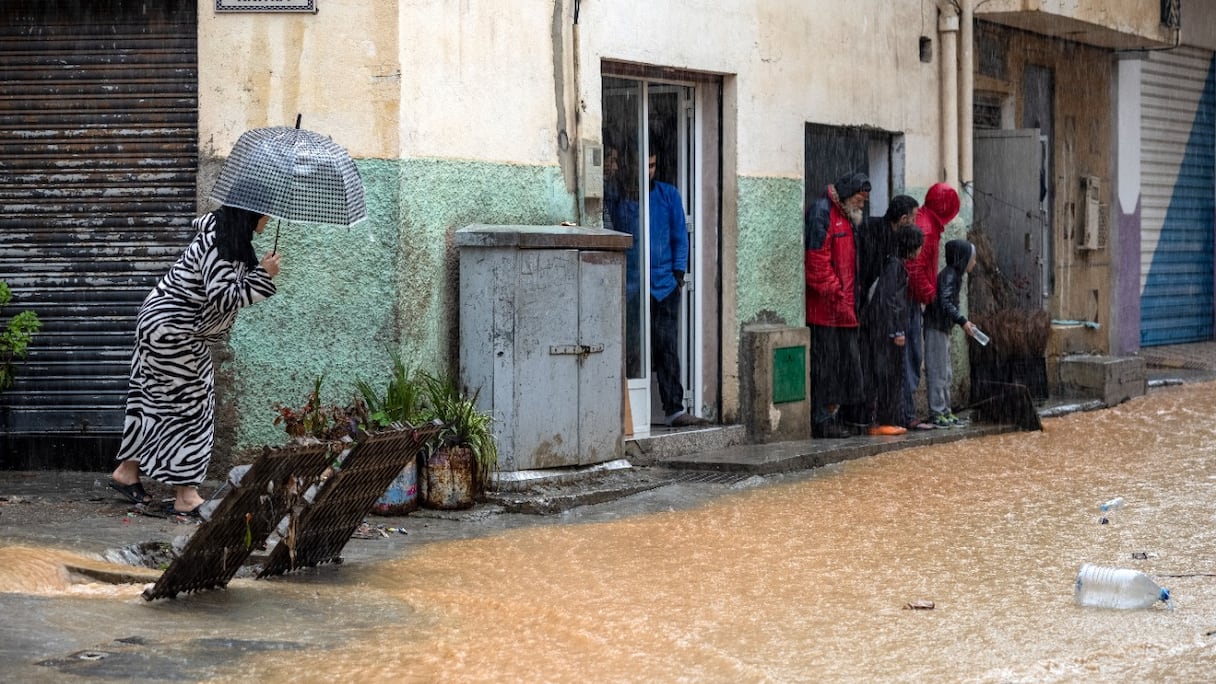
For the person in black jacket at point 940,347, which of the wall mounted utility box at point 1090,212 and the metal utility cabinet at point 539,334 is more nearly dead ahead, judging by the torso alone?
the wall mounted utility box

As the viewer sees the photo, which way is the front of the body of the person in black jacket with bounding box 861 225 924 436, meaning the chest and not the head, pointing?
to the viewer's right

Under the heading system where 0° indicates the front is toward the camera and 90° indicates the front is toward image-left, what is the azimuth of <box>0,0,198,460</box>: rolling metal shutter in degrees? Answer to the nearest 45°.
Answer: approximately 0°

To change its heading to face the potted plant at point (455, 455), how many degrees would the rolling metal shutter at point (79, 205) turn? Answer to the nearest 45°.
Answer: approximately 45° to its left

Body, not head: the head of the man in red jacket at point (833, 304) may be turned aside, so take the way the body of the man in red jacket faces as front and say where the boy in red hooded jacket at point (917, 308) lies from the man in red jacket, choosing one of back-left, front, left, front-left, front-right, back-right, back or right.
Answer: front-left

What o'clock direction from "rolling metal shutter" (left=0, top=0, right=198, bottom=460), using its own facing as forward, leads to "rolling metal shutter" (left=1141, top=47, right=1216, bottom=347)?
"rolling metal shutter" (left=1141, top=47, right=1216, bottom=347) is roughly at 8 o'clock from "rolling metal shutter" (left=0, top=0, right=198, bottom=460).

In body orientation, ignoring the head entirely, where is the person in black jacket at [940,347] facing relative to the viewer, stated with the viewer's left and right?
facing to the right of the viewer

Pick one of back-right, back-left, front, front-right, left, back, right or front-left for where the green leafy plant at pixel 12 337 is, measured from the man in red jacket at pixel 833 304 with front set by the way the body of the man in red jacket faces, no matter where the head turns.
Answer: back-right

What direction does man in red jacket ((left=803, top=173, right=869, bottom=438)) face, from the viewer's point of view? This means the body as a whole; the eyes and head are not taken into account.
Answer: to the viewer's right

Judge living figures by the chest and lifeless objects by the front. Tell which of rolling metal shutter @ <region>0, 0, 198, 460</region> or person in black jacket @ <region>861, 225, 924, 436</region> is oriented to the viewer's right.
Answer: the person in black jacket

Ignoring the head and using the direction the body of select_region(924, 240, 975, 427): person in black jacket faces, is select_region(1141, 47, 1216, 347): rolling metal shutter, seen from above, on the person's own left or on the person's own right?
on the person's own left

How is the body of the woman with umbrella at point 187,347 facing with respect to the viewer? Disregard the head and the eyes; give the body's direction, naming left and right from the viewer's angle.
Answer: facing to the right of the viewer
